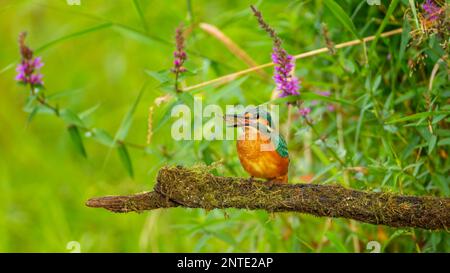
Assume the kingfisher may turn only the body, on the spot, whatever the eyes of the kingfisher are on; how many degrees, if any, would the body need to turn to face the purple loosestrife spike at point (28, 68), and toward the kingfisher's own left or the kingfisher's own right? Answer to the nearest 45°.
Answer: approximately 45° to the kingfisher's own right

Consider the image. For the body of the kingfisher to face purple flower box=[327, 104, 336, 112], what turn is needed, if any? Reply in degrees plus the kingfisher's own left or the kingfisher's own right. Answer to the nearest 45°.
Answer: approximately 180°

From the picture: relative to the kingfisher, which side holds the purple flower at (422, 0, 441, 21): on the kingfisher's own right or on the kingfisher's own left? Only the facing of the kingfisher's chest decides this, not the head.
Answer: on the kingfisher's own left

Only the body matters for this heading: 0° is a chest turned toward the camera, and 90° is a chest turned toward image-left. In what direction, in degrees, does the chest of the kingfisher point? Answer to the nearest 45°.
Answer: approximately 45°

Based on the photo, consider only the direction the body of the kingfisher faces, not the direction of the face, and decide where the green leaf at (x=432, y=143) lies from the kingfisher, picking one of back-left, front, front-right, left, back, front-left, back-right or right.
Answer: back-left
